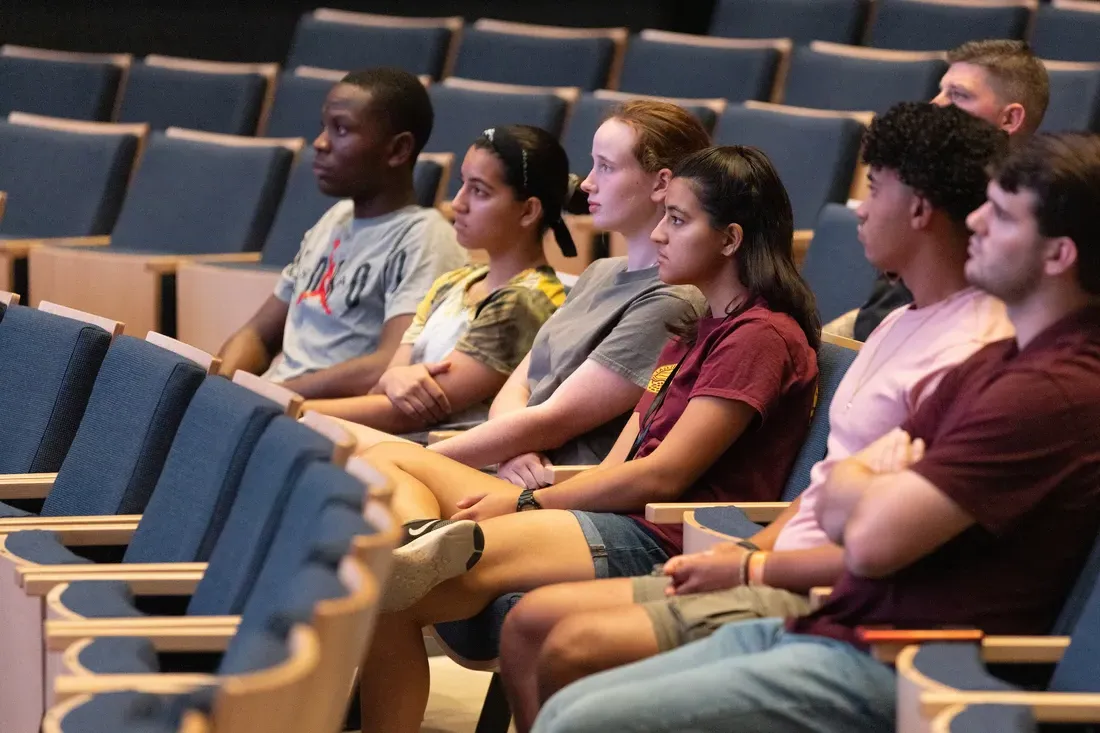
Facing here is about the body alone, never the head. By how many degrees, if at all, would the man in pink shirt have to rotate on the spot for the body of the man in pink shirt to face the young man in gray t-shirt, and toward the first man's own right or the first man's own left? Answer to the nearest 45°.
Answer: approximately 45° to the first man's own right

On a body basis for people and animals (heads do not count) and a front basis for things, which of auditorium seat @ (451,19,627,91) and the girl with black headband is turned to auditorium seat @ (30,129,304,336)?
auditorium seat @ (451,19,627,91)

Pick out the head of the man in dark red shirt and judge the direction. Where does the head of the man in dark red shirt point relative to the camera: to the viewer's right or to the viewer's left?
to the viewer's left

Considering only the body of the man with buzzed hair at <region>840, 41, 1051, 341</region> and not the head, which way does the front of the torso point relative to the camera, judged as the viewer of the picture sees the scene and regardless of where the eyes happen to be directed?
to the viewer's left

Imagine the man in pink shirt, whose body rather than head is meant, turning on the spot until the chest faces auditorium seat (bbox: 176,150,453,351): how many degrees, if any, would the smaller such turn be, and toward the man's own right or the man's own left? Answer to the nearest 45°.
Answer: approximately 45° to the man's own right

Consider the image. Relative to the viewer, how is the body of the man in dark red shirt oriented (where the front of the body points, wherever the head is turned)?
to the viewer's left

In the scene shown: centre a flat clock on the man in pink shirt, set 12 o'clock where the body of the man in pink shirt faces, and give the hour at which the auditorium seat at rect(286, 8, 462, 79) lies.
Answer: The auditorium seat is roughly at 2 o'clock from the man in pink shirt.

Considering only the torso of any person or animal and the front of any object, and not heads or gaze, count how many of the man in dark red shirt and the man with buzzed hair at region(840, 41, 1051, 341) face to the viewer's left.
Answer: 2

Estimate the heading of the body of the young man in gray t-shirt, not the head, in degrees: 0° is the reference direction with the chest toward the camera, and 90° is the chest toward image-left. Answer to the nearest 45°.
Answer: approximately 45°
